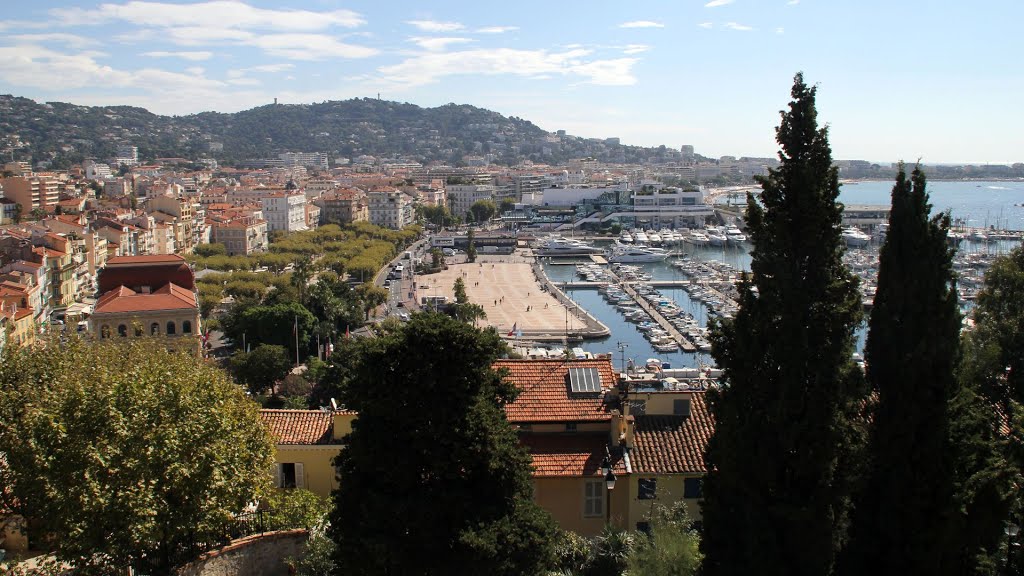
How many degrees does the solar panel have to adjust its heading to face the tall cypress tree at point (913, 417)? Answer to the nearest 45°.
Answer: approximately 45° to its left

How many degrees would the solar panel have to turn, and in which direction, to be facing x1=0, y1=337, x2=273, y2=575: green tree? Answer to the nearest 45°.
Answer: approximately 45° to its right

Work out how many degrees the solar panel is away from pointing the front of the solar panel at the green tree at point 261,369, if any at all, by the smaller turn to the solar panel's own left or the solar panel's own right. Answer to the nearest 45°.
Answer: approximately 135° to the solar panel's own right

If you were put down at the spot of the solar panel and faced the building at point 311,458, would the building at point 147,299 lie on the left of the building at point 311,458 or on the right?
right

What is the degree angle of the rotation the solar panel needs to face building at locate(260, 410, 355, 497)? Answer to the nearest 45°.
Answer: approximately 90° to its right

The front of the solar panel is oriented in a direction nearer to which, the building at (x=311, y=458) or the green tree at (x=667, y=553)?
the green tree

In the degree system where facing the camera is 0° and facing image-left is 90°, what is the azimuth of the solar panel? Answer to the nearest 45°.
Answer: approximately 0°

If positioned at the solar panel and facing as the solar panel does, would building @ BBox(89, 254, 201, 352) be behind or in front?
behind

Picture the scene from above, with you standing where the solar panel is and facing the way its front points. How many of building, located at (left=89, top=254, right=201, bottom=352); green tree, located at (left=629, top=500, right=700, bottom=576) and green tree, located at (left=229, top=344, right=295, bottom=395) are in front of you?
1

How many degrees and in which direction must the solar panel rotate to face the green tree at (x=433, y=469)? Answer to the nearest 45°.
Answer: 0° — it already faces it

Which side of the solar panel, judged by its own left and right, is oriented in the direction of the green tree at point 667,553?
front
